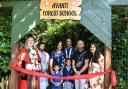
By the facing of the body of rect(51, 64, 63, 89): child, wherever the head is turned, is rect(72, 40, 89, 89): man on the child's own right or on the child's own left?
on the child's own left

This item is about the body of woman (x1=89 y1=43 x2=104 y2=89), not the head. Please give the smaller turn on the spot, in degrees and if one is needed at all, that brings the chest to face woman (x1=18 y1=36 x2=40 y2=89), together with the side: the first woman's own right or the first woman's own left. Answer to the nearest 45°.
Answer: approximately 45° to the first woman's own right

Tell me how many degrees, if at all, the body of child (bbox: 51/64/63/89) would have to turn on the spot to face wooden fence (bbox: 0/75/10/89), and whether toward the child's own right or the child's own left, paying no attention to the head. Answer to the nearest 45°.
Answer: approximately 90° to the child's own right

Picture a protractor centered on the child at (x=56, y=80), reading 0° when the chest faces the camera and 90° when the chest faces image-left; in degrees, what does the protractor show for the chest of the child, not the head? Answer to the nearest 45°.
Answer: approximately 0°
